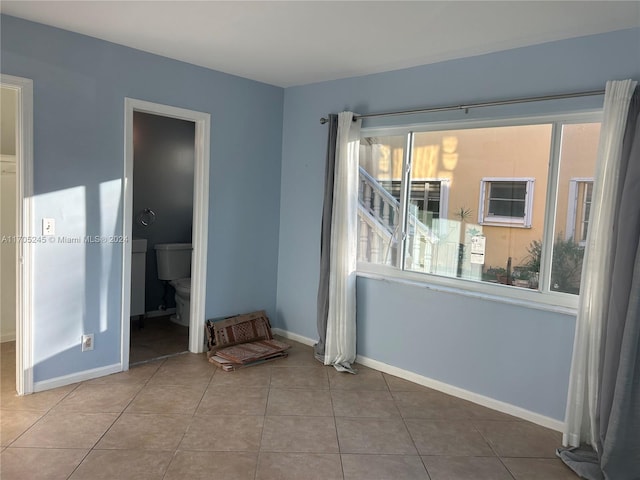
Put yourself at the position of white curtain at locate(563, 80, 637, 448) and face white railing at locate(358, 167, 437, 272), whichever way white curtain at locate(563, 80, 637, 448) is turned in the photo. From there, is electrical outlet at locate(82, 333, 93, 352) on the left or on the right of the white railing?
left

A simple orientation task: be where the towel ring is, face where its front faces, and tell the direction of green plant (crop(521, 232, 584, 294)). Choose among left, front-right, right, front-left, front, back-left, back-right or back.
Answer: front-left

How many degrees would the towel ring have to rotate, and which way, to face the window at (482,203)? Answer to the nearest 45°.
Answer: approximately 45° to its left

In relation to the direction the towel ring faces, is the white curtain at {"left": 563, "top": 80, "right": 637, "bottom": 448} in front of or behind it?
in front

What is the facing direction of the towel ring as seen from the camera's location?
facing the viewer

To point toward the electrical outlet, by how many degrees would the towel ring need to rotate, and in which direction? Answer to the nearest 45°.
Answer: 0° — it already faces it

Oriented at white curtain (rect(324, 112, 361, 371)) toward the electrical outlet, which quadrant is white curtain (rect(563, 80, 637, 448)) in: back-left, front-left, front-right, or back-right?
back-left

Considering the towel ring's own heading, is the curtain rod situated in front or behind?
in front

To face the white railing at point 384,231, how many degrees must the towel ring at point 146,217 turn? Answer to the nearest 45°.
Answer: approximately 45° to its left
